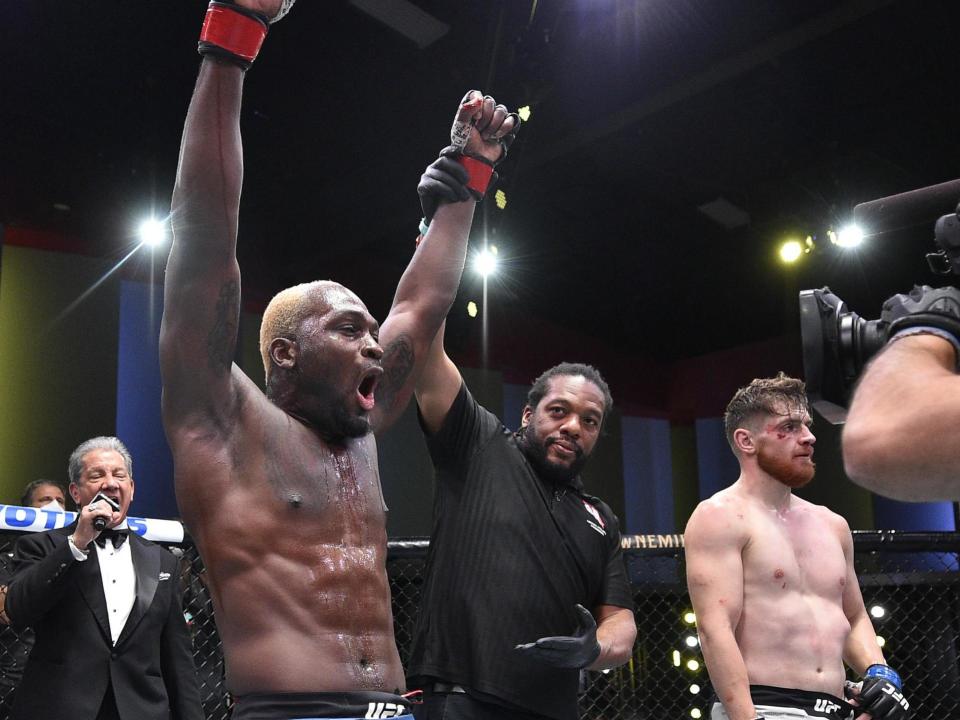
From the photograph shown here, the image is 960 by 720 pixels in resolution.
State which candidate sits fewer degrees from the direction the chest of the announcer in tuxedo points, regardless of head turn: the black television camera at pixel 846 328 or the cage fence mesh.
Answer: the black television camera

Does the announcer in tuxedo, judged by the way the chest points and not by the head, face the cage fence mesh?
no

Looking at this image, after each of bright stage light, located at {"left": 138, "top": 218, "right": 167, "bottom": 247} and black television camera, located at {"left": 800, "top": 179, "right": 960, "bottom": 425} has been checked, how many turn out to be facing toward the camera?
1

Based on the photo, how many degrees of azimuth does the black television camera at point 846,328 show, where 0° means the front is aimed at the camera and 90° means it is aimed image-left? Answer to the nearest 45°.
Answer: approximately 90°

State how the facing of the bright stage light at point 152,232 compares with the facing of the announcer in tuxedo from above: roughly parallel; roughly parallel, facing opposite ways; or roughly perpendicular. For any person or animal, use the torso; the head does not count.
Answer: roughly parallel

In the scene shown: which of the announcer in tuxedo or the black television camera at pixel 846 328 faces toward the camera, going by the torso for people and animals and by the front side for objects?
the announcer in tuxedo

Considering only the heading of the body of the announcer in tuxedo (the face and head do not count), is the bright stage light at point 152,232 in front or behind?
behind

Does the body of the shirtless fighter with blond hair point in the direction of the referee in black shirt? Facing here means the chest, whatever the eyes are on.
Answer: no

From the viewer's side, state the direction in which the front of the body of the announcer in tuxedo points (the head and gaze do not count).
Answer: toward the camera

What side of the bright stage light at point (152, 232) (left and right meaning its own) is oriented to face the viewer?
front

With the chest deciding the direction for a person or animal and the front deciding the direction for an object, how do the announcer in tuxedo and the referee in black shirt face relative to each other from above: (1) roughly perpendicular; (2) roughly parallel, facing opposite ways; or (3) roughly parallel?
roughly parallel

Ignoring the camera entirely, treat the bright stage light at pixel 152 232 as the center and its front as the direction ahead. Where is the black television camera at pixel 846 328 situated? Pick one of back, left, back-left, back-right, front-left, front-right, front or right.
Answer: front

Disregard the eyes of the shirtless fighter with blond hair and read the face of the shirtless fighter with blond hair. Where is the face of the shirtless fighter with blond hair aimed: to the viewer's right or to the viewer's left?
to the viewer's right

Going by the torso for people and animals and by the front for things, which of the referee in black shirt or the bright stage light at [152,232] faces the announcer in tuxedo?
the bright stage light

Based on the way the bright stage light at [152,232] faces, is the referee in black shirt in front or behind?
in front

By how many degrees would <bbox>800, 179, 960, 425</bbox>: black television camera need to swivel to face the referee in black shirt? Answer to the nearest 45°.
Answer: approximately 45° to its right
